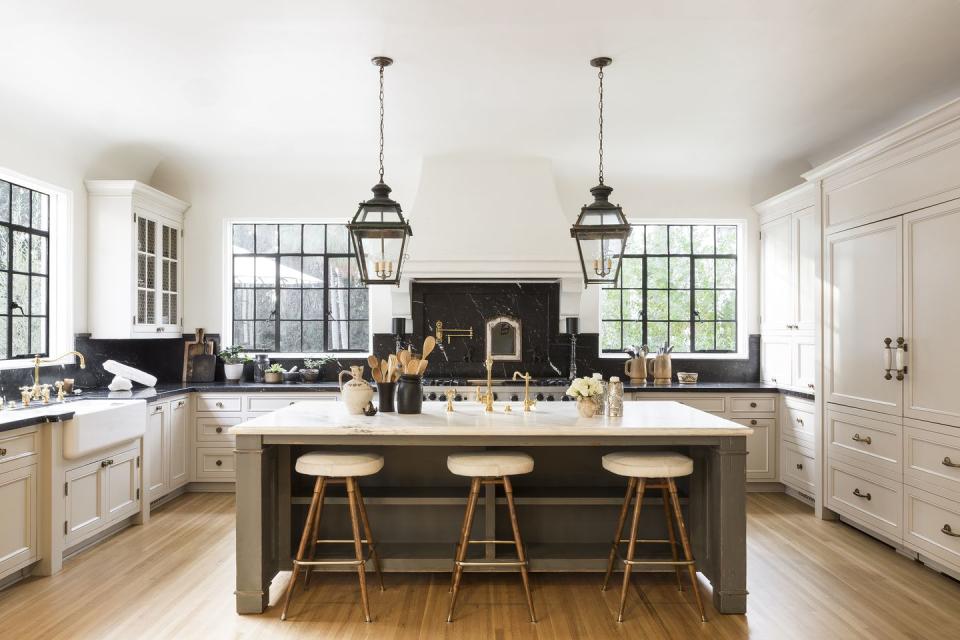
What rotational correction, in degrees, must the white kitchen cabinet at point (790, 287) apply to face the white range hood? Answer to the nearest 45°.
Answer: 0° — it already faces it

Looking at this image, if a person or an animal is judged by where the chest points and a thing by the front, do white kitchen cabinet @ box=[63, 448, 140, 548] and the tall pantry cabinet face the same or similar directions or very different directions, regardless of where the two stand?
very different directions

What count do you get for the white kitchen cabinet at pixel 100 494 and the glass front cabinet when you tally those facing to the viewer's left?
0

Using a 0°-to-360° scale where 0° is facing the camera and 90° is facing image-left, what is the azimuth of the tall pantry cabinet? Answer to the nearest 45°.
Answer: approximately 45°

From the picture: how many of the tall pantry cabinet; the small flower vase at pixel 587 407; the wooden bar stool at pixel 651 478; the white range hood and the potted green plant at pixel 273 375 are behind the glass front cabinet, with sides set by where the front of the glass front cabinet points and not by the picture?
0

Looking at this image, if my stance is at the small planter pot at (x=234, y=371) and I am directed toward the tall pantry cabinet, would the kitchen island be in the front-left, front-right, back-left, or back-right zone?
front-right

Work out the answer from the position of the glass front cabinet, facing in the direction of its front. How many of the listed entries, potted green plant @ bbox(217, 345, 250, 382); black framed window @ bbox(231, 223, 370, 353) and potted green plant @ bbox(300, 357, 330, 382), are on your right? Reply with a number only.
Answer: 0

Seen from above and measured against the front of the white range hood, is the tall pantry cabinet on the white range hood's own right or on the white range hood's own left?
on the white range hood's own left

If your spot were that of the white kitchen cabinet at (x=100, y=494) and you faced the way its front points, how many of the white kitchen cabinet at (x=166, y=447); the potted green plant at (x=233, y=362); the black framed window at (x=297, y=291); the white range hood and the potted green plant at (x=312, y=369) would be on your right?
0

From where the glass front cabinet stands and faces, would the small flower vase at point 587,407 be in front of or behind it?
in front

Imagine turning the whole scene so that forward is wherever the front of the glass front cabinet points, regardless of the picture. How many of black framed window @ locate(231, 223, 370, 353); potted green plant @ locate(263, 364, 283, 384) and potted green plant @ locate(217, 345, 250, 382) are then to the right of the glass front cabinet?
0

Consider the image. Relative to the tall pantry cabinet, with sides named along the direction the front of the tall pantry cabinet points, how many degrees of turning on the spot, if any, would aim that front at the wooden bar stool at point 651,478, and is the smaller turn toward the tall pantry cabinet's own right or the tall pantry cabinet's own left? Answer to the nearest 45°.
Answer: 0° — it already faces it

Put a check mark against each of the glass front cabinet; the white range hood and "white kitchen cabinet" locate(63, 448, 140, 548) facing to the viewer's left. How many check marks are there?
0

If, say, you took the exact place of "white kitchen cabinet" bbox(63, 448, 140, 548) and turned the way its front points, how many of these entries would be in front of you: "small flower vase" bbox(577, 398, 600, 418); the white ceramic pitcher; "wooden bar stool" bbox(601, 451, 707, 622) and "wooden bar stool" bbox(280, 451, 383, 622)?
4

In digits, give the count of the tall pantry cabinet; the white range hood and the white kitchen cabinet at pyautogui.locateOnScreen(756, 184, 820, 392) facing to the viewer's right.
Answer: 0

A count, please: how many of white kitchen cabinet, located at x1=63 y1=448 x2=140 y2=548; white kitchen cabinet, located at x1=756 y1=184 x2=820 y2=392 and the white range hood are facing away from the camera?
0

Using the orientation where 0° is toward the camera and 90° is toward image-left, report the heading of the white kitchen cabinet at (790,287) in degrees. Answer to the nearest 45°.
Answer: approximately 45°

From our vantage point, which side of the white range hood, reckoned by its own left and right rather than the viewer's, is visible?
front

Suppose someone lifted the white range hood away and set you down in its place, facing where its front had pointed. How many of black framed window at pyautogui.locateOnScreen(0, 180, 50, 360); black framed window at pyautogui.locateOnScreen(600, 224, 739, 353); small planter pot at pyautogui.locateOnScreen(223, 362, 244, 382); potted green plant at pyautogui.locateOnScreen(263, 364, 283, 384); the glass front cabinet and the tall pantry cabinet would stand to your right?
4

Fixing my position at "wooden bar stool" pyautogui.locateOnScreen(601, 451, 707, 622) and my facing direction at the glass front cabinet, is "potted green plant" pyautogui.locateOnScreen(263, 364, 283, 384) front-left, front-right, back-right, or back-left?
front-right
